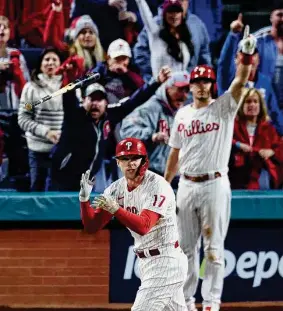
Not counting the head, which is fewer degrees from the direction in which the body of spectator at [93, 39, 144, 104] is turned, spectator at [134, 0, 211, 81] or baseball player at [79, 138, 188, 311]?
the baseball player

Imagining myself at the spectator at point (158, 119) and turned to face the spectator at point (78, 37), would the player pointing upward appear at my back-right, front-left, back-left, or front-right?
back-left

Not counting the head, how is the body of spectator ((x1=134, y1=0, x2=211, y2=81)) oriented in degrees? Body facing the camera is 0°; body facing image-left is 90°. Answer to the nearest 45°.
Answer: approximately 0°

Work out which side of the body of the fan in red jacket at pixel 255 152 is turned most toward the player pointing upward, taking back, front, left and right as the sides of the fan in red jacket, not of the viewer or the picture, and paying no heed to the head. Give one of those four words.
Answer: front

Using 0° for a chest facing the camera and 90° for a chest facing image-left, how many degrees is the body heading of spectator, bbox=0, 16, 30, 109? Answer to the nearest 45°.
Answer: approximately 0°

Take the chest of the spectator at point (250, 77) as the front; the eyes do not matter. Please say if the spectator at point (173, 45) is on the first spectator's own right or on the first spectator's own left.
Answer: on the first spectator's own right

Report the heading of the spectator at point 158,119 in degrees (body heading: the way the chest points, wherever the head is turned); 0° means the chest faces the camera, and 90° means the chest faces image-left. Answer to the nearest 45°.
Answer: approximately 315°
